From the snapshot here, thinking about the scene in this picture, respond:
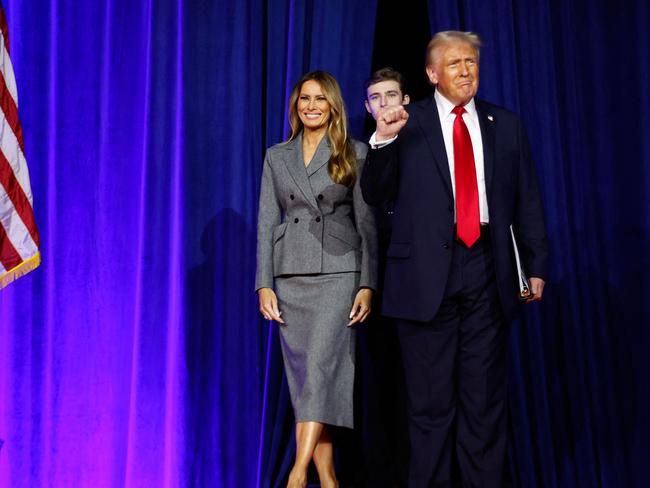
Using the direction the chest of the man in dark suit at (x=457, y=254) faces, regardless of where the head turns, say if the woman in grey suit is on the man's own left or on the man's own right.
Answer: on the man's own right

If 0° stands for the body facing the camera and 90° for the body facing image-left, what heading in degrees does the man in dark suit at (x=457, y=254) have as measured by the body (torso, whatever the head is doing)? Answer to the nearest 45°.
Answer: approximately 0°

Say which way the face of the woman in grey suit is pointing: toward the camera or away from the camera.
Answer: toward the camera

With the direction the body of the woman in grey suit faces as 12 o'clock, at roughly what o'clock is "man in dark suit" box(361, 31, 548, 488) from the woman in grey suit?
The man in dark suit is roughly at 10 o'clock from the woman in grey suit.

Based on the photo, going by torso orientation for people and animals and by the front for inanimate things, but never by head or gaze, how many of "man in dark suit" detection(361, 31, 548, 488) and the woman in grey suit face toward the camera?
2

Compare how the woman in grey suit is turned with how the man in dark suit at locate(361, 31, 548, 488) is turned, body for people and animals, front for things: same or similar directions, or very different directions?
same or similar directions

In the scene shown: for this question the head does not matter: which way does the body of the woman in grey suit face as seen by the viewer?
toward the camera
